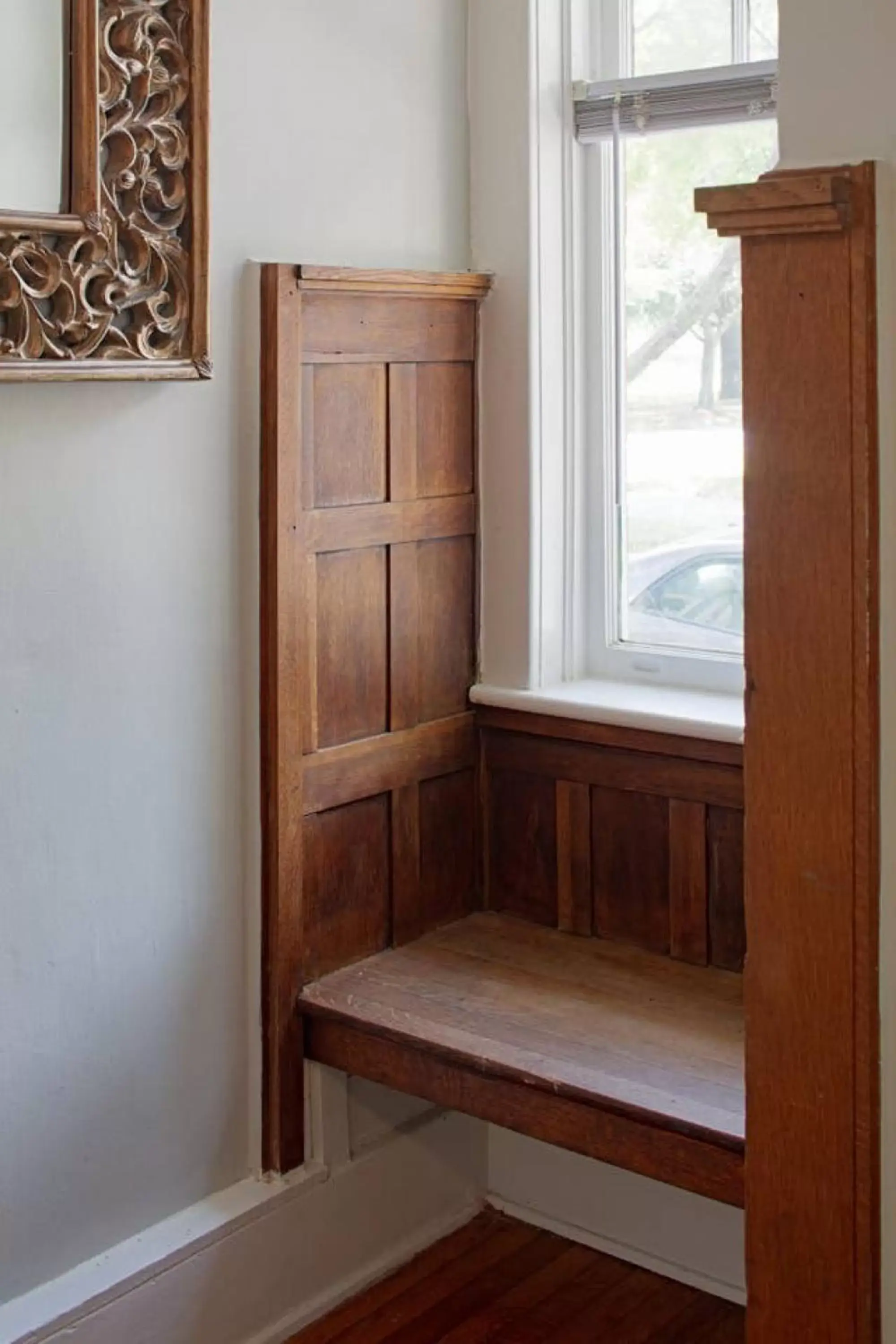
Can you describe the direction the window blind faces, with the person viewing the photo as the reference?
facing the viewer and to the left of the viewer

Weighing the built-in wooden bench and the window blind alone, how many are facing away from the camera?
0

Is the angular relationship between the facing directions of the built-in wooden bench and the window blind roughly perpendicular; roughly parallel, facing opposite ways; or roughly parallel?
roughly parallel
